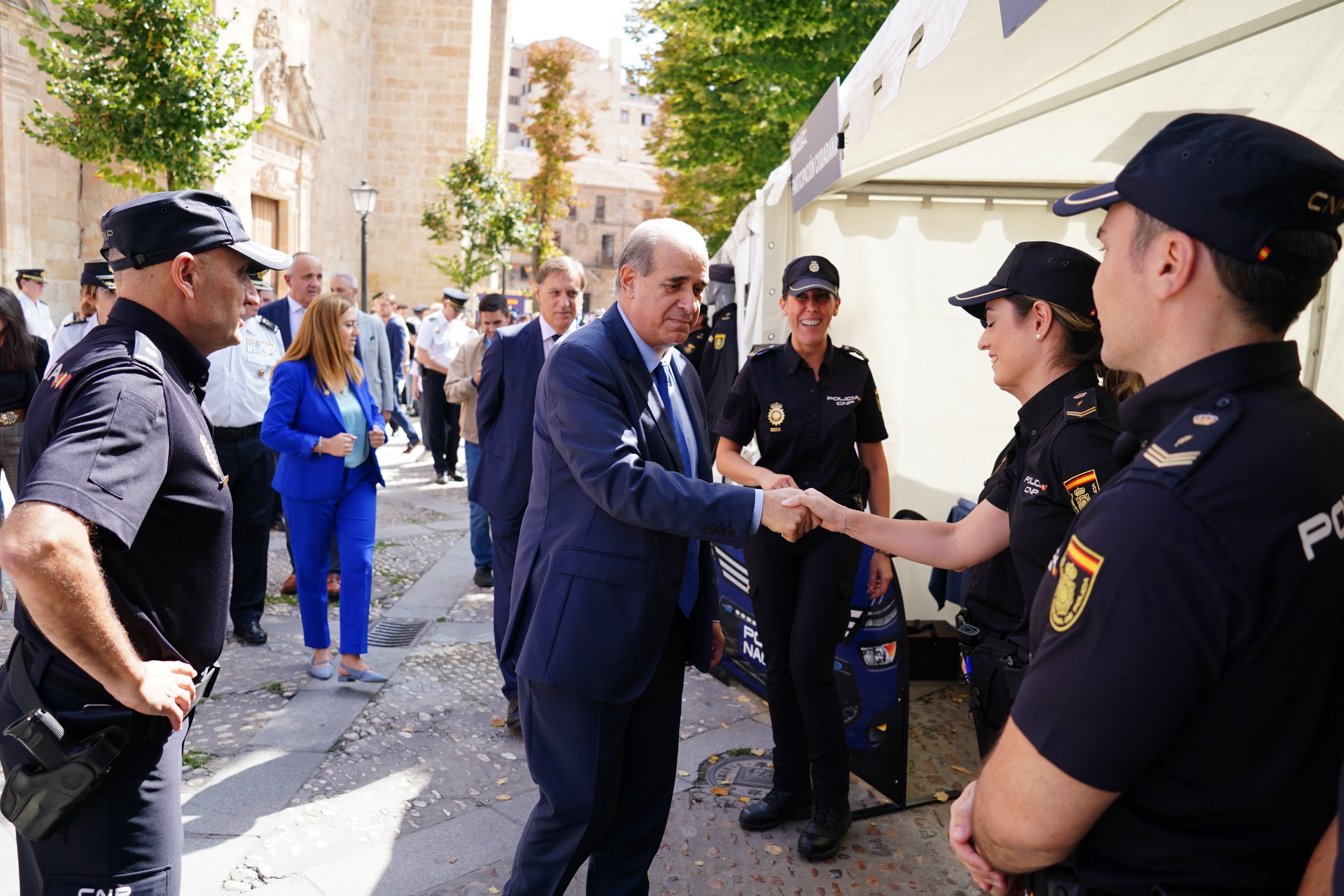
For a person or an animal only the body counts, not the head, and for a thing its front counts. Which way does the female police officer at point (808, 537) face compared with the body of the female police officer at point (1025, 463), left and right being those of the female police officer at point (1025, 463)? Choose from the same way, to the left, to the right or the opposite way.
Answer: to the left

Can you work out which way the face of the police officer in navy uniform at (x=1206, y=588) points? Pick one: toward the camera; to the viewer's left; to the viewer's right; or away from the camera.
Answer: to the viewer's left

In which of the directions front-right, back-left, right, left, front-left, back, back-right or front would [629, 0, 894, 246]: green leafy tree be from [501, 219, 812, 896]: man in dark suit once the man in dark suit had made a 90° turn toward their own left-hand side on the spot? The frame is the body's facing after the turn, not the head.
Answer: front-left

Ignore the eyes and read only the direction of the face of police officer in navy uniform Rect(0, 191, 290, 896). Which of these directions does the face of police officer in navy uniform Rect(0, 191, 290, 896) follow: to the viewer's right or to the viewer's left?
to the viewer's right

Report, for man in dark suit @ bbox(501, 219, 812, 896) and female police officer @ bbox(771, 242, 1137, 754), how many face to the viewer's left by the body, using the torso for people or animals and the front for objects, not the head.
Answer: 1

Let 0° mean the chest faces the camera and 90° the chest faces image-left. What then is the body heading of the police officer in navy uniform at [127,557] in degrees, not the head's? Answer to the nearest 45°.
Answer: approximately 270°

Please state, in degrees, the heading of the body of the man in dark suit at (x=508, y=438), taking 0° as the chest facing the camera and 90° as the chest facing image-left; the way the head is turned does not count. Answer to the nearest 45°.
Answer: approximately 315°

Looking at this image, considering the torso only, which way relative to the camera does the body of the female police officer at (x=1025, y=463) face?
to the viewer's left
